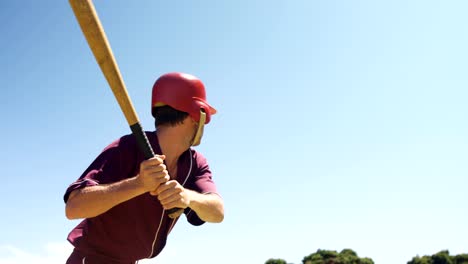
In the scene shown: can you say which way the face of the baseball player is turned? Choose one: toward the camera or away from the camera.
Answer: away from the camera

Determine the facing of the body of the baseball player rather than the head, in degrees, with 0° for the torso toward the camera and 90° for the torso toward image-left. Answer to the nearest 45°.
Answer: approximately 315°
